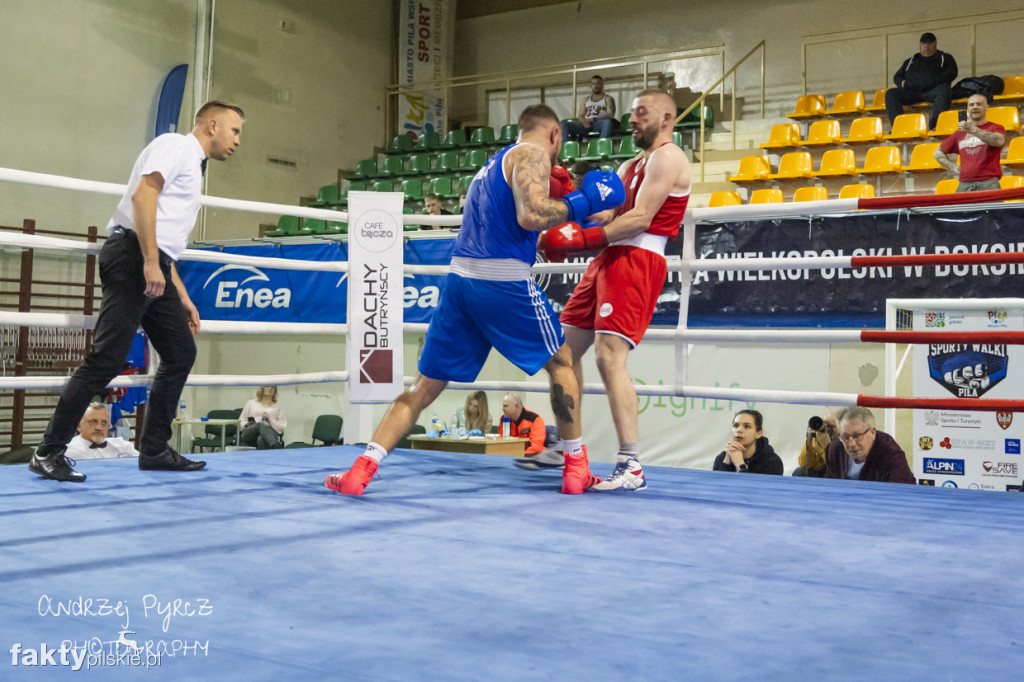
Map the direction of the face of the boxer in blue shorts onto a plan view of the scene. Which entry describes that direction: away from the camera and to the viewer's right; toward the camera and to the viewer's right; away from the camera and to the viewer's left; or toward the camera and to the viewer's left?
away from the camera and to the viewer's right

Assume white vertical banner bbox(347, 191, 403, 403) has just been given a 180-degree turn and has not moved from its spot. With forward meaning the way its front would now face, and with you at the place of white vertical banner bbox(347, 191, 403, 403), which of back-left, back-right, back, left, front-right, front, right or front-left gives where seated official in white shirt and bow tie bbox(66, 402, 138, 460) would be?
front-left

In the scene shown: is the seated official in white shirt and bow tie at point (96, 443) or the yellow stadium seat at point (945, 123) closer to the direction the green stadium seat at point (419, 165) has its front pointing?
the seated official in white shirt and bow tie

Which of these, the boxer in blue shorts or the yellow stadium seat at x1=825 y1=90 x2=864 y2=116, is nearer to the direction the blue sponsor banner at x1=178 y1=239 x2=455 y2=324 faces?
the boxer in blue shorts

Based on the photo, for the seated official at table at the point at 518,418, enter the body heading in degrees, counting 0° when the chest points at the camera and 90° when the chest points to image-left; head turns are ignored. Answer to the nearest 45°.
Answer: approximately 45°

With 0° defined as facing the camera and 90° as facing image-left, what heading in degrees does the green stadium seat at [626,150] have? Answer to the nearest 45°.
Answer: approximately 45°
